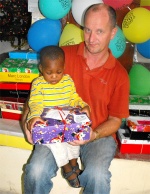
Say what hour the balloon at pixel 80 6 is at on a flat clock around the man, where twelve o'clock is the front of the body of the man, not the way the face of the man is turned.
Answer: The balloon is roughly at 4 o'clock from the man.

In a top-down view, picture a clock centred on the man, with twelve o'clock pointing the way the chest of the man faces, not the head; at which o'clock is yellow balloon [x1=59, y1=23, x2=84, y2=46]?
The yellow balloon is roughly at 4 o'clock from the man.

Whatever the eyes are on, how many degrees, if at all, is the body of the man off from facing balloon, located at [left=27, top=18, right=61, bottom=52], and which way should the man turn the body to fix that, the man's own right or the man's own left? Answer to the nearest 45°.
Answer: approximately 90° to the man's own right

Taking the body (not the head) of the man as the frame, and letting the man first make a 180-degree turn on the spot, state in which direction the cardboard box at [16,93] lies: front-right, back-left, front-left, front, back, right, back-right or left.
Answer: left

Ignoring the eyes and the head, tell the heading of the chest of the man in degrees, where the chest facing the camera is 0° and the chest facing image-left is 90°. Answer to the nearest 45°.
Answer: approximately 45°

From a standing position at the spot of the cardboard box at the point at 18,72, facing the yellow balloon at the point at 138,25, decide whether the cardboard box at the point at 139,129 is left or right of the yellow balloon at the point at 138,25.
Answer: right
